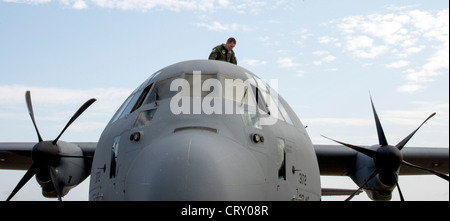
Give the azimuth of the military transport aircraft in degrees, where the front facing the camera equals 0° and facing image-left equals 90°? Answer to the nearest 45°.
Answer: approximately 0°
